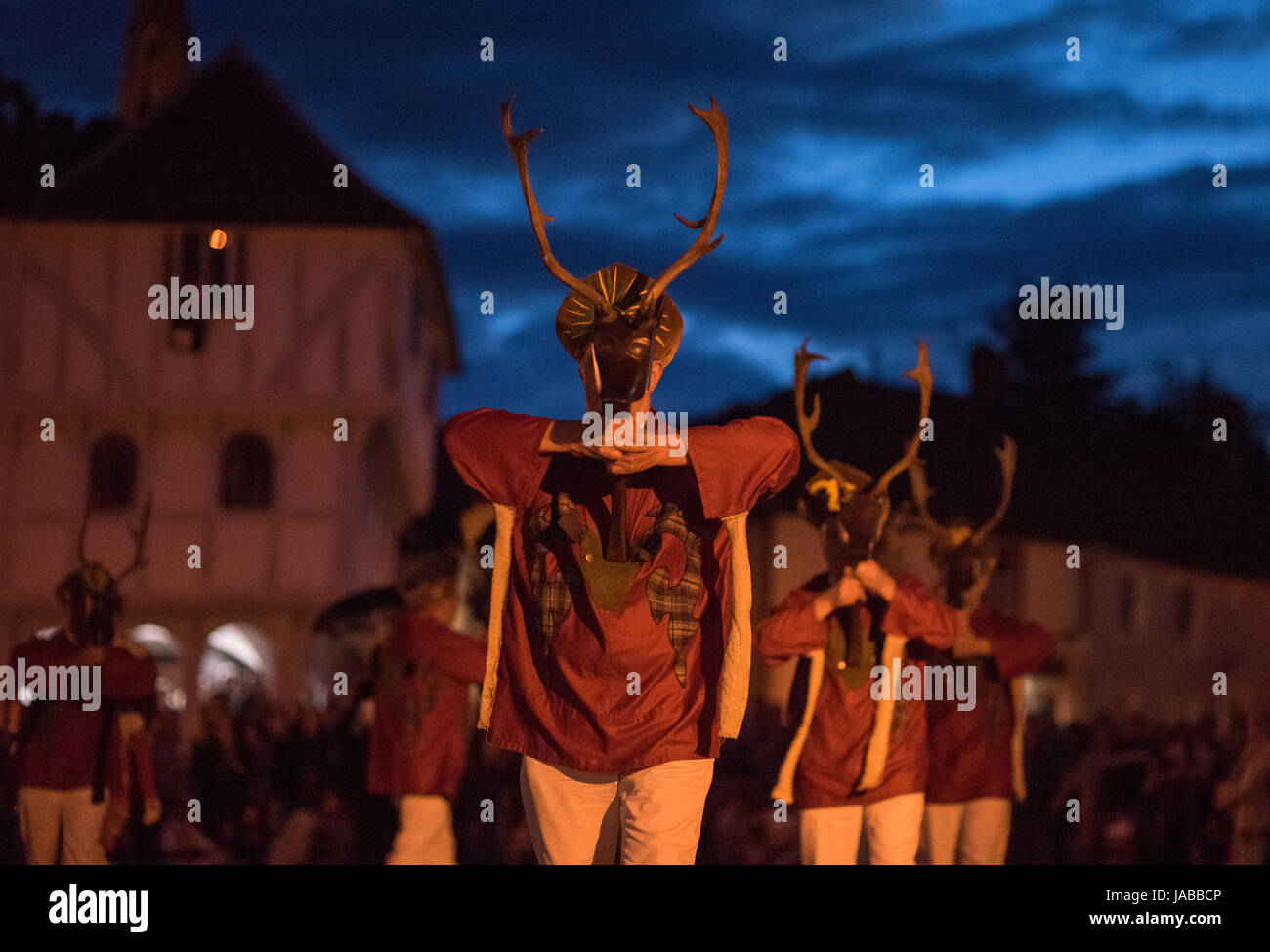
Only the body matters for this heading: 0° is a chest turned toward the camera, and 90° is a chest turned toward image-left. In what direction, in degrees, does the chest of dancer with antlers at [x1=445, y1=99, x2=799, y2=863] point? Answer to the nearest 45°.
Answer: approximately 0°

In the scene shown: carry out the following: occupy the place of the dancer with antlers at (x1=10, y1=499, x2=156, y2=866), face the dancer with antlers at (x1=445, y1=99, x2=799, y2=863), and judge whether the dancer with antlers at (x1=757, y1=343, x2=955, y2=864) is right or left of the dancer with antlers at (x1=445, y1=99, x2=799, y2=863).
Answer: left

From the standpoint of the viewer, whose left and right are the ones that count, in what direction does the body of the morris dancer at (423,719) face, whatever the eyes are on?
facing away from the viewer and to the right of the viewer

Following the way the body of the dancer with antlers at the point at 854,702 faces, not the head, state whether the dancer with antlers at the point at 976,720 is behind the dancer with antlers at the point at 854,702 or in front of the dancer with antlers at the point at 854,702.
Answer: behind

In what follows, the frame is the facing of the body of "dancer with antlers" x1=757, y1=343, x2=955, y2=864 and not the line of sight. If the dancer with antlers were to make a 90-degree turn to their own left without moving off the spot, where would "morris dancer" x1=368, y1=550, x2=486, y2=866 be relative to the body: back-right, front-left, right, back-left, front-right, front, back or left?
back-left

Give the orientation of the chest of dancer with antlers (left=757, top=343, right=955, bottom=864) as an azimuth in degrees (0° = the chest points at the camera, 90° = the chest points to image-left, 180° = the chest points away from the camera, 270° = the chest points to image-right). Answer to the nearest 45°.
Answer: approximately 0°

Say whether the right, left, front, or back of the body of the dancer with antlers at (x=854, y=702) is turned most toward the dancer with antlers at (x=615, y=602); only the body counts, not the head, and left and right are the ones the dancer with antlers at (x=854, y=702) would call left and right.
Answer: front

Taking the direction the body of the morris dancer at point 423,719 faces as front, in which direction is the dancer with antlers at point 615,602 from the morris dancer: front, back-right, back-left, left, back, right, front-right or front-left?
back-right

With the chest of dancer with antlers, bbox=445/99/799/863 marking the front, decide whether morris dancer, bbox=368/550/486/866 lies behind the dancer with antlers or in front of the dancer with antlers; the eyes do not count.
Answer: behind

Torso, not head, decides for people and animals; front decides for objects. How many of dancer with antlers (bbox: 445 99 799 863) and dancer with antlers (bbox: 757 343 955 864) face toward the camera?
2

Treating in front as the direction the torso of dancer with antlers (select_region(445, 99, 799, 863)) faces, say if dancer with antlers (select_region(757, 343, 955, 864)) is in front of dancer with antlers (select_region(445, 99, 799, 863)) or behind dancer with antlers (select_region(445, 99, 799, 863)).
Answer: behind
